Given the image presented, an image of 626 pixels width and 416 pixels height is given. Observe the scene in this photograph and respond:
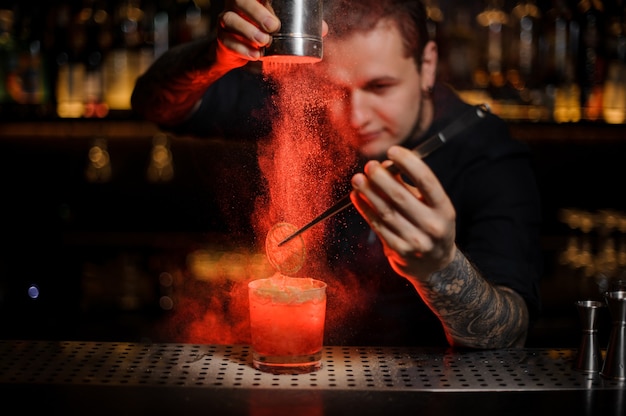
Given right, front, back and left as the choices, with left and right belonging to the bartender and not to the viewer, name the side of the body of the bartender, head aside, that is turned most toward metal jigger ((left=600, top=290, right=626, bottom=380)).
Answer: left

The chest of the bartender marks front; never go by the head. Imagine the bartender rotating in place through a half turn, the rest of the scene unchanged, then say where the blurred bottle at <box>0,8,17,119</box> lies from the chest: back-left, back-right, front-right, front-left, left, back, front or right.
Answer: left

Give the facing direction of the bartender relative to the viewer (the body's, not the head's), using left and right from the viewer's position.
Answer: facing the viewer and to the left of the viewer

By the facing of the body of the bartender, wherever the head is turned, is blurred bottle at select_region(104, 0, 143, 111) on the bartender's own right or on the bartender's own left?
on the bartender's own right

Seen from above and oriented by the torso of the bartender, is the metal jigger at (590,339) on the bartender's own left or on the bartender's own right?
on the bartender's own left

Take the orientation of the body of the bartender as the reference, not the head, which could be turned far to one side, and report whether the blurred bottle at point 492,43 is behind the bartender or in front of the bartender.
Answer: behind

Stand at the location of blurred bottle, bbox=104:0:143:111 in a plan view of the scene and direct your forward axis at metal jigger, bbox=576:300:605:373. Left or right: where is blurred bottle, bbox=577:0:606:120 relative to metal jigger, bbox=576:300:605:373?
left

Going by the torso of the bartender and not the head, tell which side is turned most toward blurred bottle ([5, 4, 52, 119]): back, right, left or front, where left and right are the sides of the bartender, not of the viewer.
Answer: right

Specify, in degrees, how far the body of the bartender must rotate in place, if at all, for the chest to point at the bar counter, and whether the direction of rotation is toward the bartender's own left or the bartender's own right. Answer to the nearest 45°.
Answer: approximately 45° to the bartender's own left

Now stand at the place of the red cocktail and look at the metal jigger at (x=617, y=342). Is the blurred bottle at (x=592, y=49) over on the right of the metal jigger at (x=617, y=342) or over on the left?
left

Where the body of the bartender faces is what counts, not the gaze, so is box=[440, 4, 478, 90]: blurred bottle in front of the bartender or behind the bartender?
behind

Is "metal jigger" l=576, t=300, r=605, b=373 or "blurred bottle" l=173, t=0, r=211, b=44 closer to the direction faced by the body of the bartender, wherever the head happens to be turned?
the metal jigger

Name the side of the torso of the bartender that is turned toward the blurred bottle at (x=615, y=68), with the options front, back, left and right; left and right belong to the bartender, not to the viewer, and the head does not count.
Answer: back

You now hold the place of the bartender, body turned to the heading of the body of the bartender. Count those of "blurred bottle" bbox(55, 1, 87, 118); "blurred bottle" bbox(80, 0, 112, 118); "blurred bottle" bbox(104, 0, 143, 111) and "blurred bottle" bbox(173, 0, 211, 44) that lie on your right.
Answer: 4

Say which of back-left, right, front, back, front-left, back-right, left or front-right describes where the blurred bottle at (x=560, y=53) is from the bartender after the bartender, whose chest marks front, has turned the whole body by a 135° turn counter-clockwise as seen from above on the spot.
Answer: front-left
